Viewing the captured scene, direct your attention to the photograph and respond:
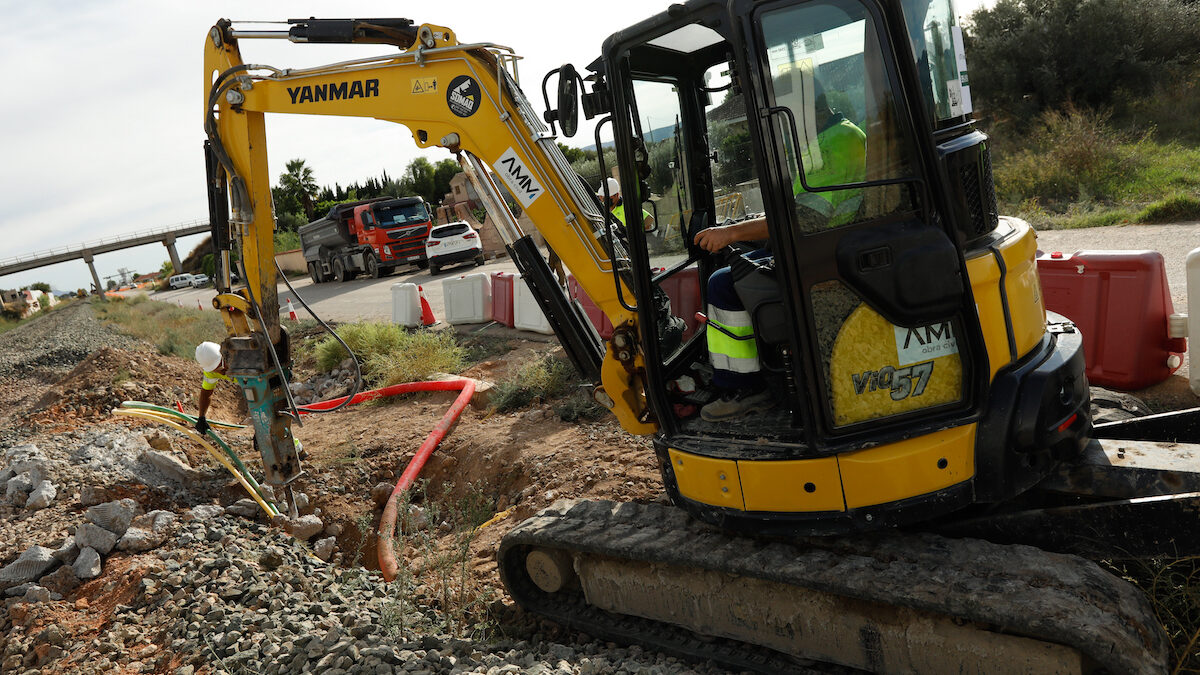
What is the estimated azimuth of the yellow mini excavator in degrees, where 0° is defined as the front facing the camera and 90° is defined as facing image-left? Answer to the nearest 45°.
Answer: approximately 90°

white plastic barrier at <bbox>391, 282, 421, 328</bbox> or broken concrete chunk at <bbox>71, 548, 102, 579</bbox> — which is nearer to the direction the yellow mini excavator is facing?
the broken concrete chunk

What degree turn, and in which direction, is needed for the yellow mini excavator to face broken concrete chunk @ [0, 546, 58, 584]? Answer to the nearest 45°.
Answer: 0° — it already faces it

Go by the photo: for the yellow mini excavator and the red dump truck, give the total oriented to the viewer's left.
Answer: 1

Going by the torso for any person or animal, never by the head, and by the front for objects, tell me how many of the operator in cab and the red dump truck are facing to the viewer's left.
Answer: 1

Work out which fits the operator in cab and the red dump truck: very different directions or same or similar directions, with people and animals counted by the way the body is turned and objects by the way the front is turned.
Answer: very different directions

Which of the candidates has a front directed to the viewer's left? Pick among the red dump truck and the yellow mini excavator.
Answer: the yellow mini excavator

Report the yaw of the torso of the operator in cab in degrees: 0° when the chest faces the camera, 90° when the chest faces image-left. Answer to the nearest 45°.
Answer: approximately 90°

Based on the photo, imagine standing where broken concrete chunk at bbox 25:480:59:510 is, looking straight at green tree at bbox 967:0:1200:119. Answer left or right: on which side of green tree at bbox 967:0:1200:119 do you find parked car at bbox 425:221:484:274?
left

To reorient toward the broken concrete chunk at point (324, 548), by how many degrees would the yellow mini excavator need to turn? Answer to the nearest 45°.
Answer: approximately 45° to its right
